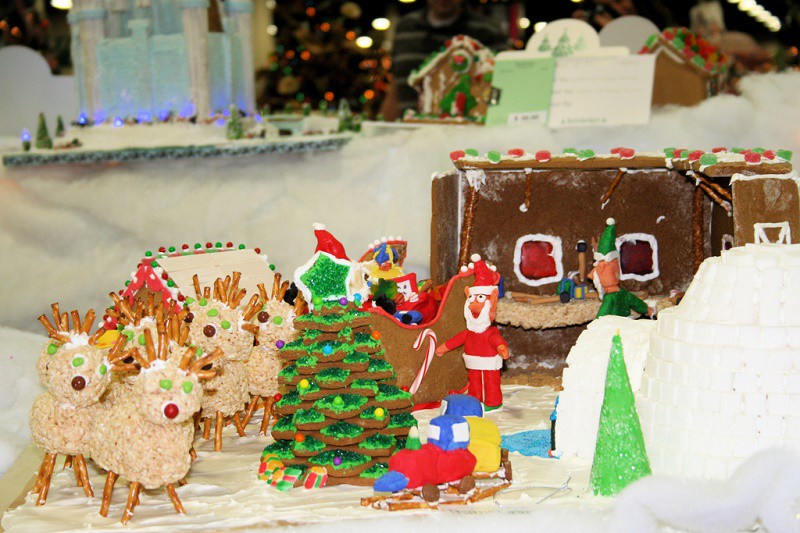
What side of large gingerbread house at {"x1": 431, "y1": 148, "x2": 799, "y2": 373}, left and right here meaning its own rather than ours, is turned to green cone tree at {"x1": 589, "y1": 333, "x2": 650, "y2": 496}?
front

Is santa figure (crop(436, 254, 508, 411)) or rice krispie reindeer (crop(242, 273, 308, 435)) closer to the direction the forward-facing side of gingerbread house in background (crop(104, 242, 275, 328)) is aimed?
the rice krispie reindeer

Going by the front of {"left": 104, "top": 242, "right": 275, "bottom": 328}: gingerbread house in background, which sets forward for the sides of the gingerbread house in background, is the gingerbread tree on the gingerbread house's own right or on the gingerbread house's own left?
on the gingerbread house's own left

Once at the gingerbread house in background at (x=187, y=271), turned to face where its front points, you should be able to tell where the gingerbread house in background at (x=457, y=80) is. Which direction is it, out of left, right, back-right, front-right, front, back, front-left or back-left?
back

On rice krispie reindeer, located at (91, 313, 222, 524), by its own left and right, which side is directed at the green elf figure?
left

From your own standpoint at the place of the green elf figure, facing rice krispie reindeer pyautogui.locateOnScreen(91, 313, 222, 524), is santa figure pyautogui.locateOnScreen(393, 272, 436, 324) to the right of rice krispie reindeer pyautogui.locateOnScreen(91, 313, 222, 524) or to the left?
right

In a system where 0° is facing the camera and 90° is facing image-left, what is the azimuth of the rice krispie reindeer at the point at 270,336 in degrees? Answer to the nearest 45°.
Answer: approximately 0°

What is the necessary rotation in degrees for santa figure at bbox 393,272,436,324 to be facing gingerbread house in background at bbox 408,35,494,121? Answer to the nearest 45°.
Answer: approximately 135° to its right

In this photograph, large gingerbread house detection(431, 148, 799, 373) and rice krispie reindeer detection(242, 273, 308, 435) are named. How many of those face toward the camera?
2
